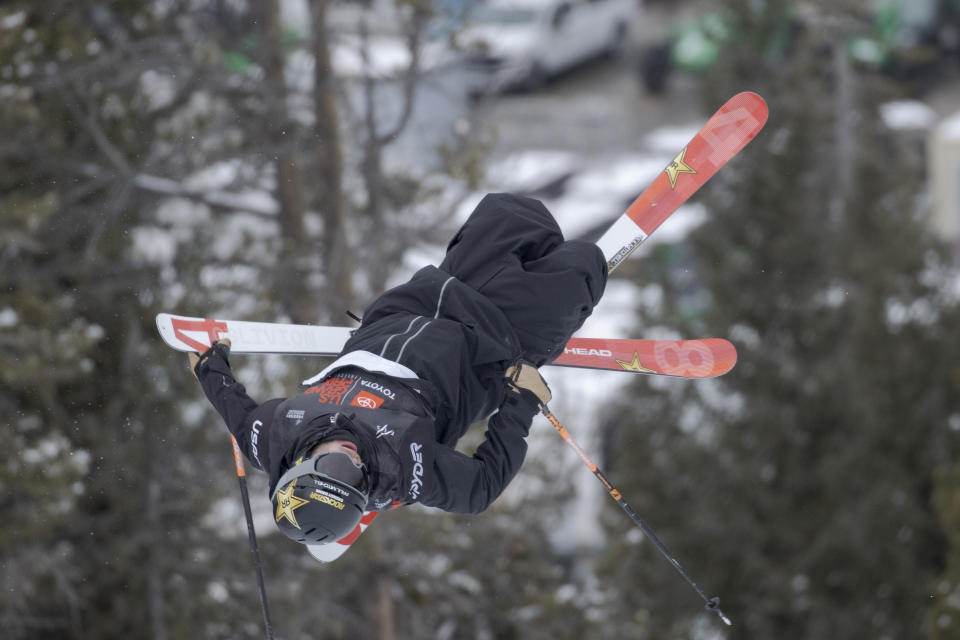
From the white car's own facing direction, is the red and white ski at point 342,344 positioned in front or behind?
in front

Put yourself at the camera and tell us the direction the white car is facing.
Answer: facing the viewer and to the left of the viewer

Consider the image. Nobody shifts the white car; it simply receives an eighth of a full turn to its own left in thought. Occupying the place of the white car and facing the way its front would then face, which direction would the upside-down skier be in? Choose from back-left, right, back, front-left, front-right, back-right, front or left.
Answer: front
